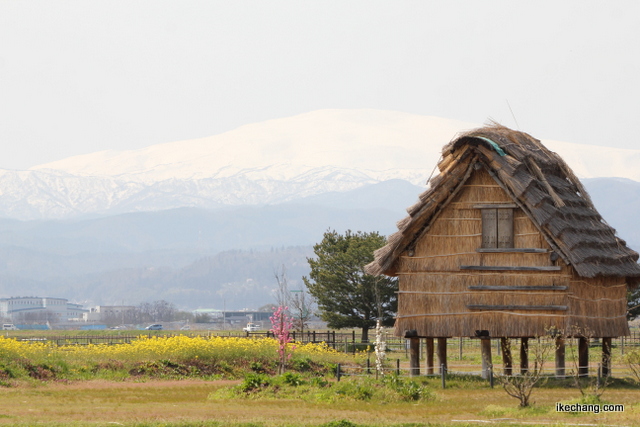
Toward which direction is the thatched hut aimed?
toward the camera

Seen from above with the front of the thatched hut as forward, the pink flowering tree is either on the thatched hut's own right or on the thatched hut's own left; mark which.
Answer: on the thatched hut's own right
